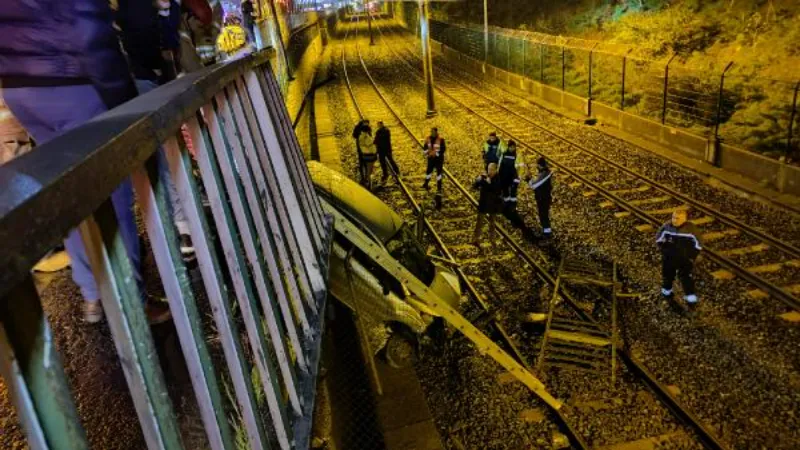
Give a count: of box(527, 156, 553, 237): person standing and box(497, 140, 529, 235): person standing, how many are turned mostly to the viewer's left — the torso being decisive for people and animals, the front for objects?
1

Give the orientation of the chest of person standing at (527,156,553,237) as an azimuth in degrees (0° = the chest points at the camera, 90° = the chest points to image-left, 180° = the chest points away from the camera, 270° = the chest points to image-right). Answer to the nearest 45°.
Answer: approximately 90°

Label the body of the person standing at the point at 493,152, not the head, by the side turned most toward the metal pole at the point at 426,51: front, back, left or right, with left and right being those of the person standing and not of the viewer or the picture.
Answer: back

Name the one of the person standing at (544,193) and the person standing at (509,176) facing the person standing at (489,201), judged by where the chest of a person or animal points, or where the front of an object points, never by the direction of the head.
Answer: the person standing at (544,193)

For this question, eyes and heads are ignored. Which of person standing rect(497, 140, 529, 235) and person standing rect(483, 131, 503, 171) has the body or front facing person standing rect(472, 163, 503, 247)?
person standing rect(483, 131, 503, 171)

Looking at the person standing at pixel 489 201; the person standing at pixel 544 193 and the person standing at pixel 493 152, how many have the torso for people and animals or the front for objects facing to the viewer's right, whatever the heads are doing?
0

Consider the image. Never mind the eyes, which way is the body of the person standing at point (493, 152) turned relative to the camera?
toward the camera
